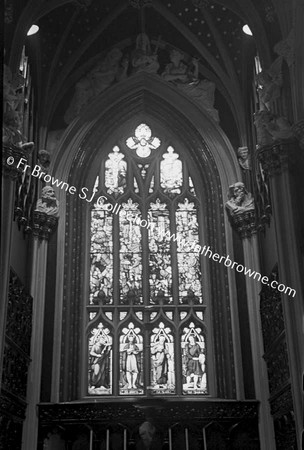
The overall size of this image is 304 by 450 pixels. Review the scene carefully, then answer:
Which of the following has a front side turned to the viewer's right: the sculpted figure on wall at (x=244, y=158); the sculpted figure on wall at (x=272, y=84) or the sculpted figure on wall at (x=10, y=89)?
the sculpted figure on wall at (x=10, y=89)

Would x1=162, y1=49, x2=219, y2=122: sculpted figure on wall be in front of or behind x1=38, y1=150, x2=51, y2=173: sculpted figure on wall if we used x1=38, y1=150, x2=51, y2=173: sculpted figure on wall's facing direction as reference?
in front

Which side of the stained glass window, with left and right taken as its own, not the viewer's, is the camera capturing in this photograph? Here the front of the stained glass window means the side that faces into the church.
front

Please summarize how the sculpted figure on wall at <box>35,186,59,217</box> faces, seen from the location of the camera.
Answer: facing the viewer and to the right of the viewer

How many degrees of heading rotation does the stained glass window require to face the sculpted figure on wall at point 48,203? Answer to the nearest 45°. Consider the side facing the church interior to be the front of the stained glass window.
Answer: approximately 90° to its right

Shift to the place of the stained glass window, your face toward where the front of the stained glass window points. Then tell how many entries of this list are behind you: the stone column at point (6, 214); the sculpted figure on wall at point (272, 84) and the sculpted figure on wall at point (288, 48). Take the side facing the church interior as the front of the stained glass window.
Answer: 0

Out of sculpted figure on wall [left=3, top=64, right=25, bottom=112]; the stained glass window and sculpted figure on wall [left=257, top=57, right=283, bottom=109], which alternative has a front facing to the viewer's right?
sculpted figure on wall [left=3, top=64, right=25, bottom=112]

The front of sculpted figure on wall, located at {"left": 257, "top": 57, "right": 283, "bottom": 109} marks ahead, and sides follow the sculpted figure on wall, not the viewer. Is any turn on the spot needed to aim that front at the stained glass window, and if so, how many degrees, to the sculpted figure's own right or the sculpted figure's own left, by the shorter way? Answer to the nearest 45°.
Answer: approximately 45° to the sculpted figure's own right

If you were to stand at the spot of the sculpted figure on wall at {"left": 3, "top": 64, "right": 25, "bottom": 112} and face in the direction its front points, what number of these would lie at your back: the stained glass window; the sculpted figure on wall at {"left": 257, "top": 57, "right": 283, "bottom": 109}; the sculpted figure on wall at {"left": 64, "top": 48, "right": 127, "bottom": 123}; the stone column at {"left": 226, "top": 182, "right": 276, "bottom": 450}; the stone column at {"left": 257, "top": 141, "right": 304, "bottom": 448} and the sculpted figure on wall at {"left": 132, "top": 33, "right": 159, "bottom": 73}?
0

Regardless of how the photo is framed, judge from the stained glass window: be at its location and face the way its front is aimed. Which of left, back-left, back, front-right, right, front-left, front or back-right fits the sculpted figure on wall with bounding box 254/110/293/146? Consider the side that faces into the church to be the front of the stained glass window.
front-left

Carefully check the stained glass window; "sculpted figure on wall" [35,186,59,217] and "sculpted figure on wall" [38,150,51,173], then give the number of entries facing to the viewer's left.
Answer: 0

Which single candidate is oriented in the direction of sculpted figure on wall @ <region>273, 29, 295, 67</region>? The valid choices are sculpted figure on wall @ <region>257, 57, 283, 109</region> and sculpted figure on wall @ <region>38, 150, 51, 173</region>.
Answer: sculpted figure on wall @ <region>38, 150, 51, 173</region>

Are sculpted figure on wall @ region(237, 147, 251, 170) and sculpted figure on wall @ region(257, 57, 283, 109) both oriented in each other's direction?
no

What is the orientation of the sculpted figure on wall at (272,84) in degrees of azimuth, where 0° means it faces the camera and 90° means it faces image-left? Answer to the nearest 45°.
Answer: approximately 90°

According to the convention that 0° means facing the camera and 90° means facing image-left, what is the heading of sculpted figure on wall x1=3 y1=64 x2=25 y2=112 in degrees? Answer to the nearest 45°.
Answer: approximately 270°

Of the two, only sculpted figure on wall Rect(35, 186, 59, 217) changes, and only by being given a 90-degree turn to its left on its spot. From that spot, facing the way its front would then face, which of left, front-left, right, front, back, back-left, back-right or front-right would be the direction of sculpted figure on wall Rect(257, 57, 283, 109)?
right

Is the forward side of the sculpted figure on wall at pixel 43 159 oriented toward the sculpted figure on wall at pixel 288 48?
yes
